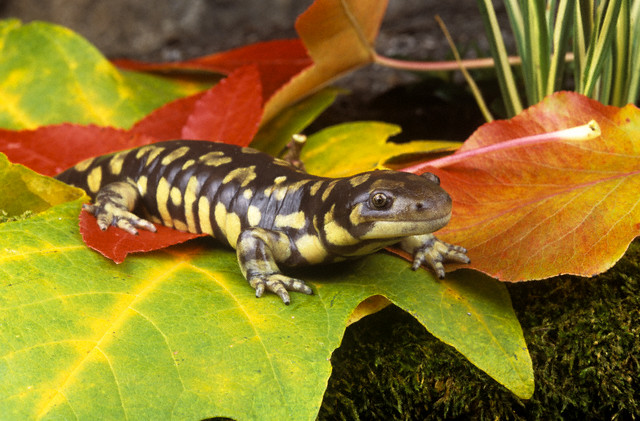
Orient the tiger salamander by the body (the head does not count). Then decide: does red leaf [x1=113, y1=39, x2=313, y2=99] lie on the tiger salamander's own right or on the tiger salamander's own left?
on the tiger salamander's own left

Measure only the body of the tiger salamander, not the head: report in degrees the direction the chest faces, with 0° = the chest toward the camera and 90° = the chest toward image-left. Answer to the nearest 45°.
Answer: approximately 315°

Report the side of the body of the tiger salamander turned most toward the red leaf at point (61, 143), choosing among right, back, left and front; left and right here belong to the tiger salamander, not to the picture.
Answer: back

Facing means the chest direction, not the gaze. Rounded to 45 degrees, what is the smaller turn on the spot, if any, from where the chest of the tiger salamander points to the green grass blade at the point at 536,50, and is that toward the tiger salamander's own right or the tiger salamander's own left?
approximately 45° to the tiger salamander's own left

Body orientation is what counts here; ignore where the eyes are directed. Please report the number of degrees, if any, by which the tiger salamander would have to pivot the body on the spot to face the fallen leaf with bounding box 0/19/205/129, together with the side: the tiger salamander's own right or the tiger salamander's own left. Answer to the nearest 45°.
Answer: approximately 180°

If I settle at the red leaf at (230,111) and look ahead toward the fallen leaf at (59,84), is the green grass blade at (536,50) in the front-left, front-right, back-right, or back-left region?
back-right

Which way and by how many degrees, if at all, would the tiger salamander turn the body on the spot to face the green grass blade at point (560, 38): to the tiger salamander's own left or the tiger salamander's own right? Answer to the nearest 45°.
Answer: approximately 45° to the tiger salamander's own left

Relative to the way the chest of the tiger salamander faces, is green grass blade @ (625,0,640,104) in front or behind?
in front

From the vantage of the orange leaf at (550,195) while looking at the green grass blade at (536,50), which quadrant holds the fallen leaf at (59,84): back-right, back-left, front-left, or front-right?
front-left
